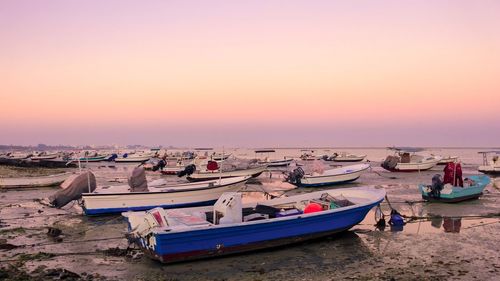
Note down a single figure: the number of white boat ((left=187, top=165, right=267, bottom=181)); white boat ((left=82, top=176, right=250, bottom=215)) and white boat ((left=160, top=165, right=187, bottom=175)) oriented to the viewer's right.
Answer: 3

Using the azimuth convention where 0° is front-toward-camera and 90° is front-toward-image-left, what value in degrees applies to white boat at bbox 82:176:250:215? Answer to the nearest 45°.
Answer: approximately 270°

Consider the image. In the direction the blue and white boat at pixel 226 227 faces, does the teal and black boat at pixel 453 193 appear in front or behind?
in front

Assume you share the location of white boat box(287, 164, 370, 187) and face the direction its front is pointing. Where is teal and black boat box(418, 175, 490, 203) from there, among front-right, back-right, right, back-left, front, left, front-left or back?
front-right

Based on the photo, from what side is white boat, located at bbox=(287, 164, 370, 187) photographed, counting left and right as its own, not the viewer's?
right

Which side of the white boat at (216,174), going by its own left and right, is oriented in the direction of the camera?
right

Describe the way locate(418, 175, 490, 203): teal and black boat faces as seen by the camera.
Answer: facing to the right of the viewer

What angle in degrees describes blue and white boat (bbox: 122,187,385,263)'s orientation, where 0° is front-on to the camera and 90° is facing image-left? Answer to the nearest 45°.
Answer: approximately 225°

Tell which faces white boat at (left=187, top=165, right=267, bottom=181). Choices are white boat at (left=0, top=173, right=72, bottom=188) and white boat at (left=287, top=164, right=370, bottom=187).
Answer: white boat at (left=0, top=173, right=72, bottom=188)

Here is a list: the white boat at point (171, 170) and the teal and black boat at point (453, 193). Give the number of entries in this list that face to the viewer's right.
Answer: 2

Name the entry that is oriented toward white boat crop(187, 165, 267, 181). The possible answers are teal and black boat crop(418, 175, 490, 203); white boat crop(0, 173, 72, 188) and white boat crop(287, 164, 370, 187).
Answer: white boat crop(0, 173, 72, 188)

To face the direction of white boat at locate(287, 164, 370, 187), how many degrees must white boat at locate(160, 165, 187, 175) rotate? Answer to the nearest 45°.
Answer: approximately 45° to its right

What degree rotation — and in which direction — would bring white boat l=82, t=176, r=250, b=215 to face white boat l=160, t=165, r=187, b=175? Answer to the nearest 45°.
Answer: approximately 90° to its left

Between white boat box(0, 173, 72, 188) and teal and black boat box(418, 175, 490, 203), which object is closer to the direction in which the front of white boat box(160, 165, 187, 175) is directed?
the teal and black boat

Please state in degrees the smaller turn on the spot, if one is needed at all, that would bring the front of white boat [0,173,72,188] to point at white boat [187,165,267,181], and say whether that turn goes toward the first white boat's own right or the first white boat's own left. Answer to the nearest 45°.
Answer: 0° — it already faces it
